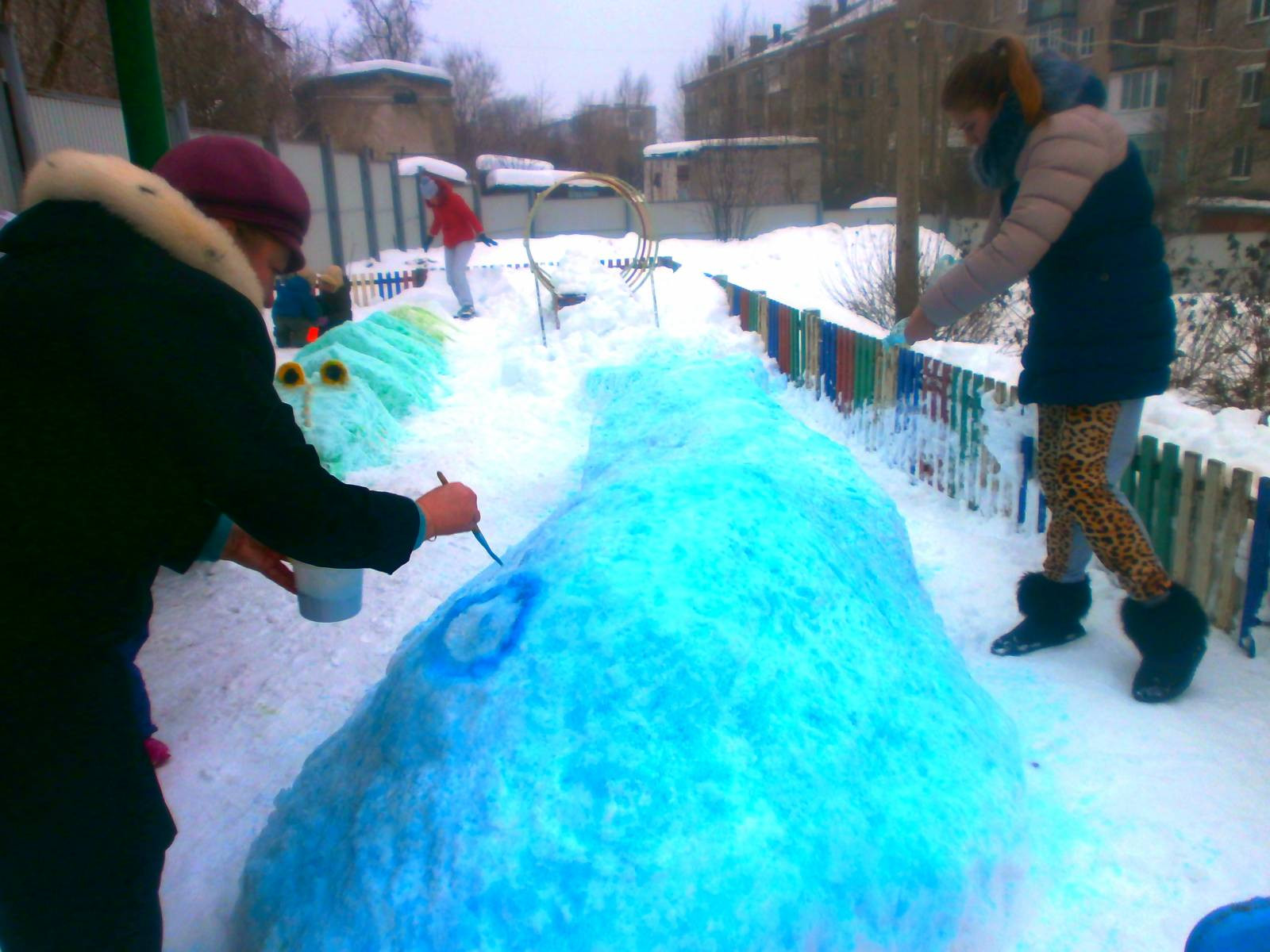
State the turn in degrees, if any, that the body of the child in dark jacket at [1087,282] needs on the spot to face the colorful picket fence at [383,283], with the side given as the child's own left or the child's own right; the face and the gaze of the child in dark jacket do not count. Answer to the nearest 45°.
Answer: approximately 45° to the child's own right

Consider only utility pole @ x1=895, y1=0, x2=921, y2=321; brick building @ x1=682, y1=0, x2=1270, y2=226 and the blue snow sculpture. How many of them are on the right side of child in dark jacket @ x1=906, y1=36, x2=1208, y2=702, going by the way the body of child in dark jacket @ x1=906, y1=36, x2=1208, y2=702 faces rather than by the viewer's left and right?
2

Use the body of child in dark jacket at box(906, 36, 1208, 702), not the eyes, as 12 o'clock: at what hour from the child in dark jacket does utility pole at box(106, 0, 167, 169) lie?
The utility pole is roughly at 12 o'clock from the child in dark jacket.

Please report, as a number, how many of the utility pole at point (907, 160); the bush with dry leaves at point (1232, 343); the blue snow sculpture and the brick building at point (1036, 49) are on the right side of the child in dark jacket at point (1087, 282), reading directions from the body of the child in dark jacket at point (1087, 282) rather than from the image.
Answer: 3

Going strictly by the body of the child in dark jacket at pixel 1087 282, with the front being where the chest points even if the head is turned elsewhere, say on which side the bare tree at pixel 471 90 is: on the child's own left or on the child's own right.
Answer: on the child's own right

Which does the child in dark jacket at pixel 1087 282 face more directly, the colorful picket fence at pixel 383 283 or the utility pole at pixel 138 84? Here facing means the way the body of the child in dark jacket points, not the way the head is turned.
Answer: the utility pole

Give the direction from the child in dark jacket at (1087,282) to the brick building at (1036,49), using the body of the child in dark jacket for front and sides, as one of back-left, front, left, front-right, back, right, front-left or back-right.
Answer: right

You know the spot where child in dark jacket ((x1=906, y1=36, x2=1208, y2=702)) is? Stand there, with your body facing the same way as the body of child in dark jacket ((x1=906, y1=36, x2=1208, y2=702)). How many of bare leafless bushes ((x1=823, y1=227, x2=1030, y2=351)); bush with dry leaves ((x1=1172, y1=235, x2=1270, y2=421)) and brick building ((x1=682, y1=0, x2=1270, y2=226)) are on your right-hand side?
3

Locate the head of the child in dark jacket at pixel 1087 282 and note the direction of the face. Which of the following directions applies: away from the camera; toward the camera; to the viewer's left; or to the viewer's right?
to the viewer's left

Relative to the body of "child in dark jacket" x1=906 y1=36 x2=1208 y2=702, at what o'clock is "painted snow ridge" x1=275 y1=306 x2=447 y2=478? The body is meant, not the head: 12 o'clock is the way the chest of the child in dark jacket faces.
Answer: The painted snow ridge is roughly at 1 o'clock from the child in dark jacket.

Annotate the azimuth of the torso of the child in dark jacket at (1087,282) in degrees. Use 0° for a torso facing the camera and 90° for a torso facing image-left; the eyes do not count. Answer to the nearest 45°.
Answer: approximately 90°

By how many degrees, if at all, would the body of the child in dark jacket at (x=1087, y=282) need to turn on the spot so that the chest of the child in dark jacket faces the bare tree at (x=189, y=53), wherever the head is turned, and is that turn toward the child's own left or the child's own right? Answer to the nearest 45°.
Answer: approximately 45° to the child's own right

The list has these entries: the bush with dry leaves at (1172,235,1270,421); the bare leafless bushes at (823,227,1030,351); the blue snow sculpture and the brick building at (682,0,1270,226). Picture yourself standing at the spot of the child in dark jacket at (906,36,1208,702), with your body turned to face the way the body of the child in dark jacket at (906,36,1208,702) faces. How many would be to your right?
3

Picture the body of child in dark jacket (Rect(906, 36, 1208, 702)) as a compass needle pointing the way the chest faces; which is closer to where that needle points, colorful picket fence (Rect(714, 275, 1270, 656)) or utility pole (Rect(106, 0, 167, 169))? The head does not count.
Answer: the utility pole

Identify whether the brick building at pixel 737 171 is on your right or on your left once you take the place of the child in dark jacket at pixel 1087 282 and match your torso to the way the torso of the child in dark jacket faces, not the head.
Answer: on your right

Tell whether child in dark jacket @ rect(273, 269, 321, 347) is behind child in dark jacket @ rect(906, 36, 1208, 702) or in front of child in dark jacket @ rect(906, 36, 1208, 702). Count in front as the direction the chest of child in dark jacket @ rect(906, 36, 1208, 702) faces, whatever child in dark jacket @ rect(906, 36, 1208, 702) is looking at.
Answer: in front
